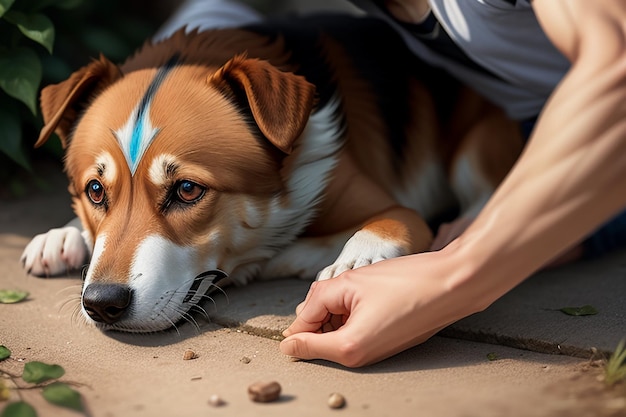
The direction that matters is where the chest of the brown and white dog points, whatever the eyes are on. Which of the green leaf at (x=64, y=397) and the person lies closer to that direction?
the green leaf

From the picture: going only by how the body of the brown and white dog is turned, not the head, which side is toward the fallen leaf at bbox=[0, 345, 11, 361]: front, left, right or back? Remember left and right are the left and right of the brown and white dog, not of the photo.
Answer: front

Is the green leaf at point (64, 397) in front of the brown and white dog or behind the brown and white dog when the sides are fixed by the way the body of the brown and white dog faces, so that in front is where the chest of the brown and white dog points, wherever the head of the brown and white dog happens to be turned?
in front

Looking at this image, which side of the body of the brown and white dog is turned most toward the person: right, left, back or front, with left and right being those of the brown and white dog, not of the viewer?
left

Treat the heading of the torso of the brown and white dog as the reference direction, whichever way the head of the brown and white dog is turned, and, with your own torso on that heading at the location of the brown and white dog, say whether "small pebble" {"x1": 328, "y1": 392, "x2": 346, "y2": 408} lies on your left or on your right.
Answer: on your left

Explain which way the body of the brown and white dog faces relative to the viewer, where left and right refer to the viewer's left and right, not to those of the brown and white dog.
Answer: facing the viewer and to the left of the viewer

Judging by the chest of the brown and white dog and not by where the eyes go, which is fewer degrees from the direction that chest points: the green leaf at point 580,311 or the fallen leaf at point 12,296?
the fallen leaf

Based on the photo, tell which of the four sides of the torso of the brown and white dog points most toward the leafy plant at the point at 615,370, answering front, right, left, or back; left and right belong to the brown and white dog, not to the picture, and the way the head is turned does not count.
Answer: left

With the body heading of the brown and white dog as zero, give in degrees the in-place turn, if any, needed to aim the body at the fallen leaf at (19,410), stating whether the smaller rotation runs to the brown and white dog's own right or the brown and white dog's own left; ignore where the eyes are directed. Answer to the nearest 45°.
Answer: approximately 45° to the brown and white dog's own left
